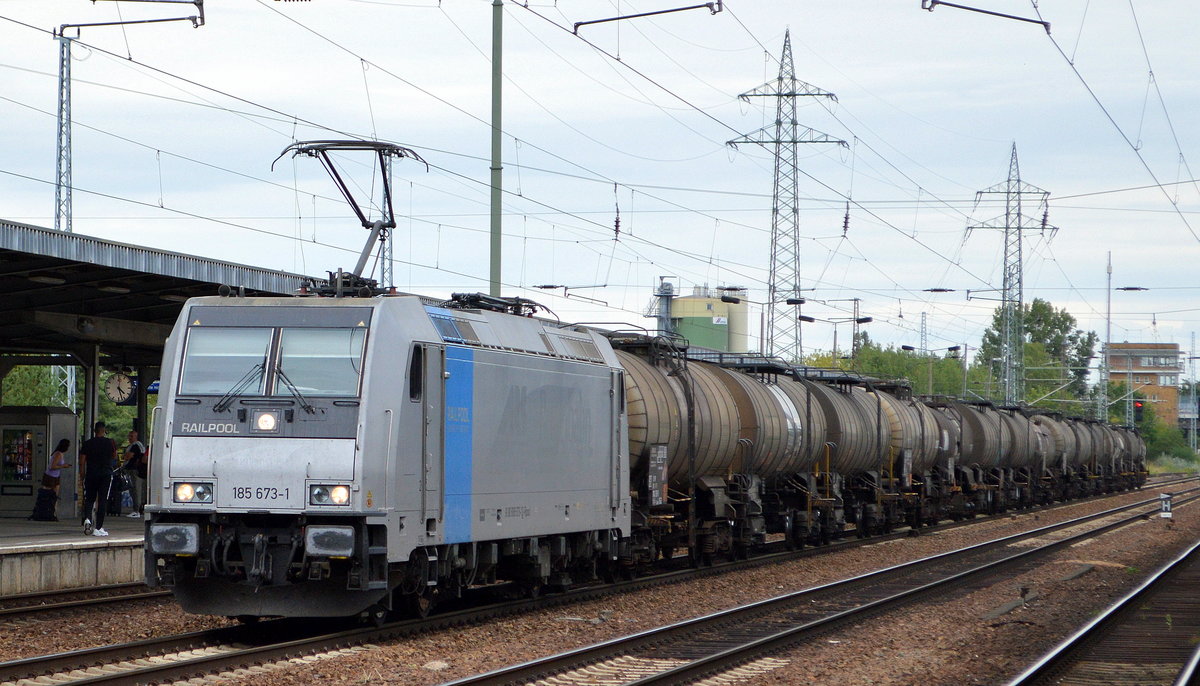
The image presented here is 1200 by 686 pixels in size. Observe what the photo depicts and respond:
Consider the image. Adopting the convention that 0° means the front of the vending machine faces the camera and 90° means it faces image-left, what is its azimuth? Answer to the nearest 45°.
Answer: approximately 0°

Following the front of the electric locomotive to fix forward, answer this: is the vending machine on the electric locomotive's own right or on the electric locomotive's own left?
on the electric locomotive's own right
